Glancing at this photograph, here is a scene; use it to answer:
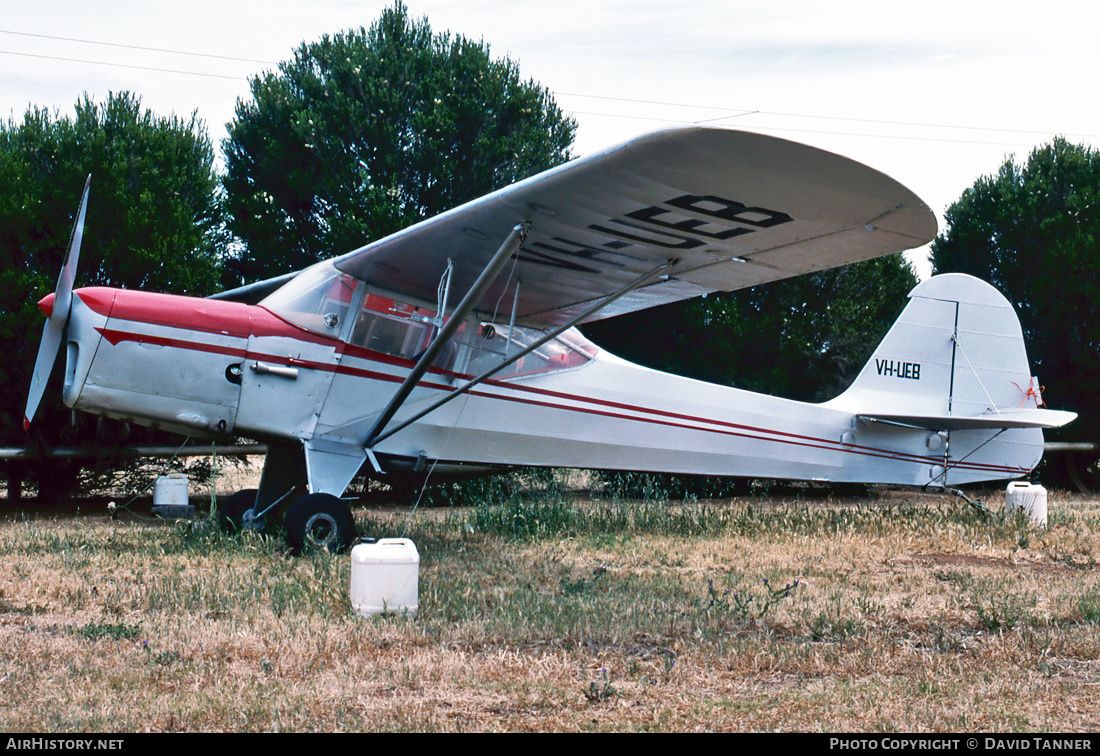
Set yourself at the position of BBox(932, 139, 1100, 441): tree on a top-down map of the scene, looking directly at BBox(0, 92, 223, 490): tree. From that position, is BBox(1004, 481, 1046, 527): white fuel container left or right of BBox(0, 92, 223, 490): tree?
left

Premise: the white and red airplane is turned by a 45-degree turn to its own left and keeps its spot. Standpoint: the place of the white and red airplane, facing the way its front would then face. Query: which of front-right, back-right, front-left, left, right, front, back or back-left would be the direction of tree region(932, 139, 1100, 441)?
back

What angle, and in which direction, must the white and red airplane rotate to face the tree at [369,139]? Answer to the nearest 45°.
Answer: approximately 90° to its right

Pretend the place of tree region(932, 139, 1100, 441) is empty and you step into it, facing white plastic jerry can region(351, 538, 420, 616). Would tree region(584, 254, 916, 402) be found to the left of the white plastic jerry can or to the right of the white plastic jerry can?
right

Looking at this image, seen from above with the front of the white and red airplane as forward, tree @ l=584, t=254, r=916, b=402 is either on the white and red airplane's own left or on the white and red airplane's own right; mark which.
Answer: on the white and red airplane's own right

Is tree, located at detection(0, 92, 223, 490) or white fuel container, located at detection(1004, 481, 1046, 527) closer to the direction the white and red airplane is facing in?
the tree

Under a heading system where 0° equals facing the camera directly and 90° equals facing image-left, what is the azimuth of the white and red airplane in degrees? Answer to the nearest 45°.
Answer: approximately 90°

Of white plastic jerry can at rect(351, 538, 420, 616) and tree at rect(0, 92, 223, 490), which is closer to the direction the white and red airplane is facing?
the tree

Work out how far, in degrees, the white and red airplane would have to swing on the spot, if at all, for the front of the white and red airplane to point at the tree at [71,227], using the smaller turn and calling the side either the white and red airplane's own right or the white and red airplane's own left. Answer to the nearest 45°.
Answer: approximately 45° to the white and red airplane's own right

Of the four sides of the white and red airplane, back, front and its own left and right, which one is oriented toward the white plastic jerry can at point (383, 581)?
left
